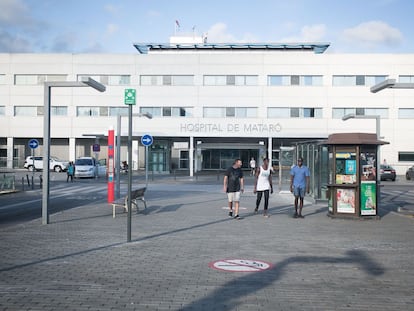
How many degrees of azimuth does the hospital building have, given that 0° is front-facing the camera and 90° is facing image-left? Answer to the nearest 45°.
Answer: approximately 0°

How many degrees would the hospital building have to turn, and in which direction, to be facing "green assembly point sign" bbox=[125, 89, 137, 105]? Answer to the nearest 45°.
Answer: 0° — it already faces it

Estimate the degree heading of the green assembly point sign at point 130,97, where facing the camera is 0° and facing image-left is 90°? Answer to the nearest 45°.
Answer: approximately 0°

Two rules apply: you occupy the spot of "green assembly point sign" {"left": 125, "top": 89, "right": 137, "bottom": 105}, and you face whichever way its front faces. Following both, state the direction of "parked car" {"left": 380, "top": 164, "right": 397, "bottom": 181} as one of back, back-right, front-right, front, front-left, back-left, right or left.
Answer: back-left

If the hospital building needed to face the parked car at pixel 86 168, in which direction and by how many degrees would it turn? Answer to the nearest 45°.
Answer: approximately 45° to its right

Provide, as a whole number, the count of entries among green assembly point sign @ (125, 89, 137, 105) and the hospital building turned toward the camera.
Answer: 2

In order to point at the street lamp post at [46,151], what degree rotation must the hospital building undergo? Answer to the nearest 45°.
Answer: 0° — it already faces it

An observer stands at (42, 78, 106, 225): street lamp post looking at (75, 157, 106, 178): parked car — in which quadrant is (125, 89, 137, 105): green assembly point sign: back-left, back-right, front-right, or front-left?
back-right

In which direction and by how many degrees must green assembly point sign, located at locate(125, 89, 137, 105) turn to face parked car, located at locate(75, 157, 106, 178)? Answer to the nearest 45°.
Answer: approximately 180°

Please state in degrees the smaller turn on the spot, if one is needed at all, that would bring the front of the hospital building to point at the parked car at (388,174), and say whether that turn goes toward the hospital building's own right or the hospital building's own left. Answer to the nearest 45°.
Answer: approximately 45° to the hospital building's own left
